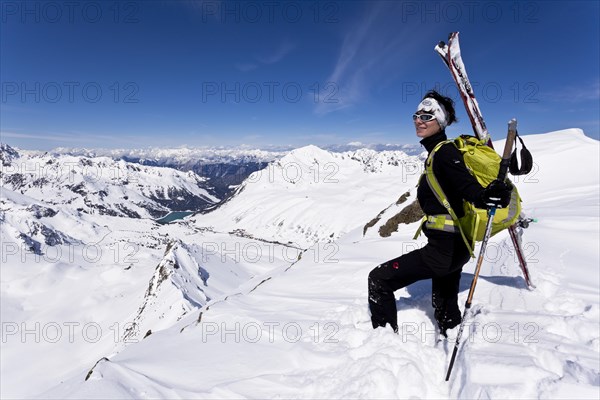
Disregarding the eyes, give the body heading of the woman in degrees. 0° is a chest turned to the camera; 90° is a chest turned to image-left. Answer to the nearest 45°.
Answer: approximately 90°
